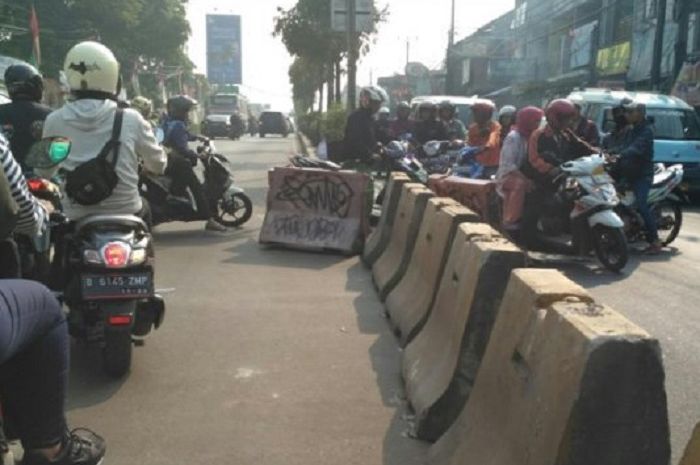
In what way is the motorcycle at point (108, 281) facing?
away from the camera

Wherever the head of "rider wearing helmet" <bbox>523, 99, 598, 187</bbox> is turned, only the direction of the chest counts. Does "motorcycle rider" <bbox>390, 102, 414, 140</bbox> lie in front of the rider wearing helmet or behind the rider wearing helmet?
behind
